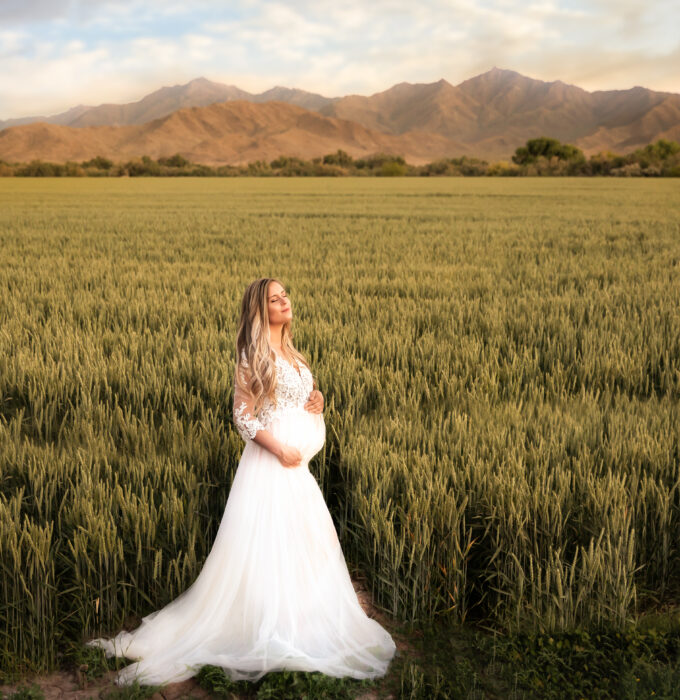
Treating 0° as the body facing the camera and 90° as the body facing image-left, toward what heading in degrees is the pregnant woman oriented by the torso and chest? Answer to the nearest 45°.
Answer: approximately 315°
